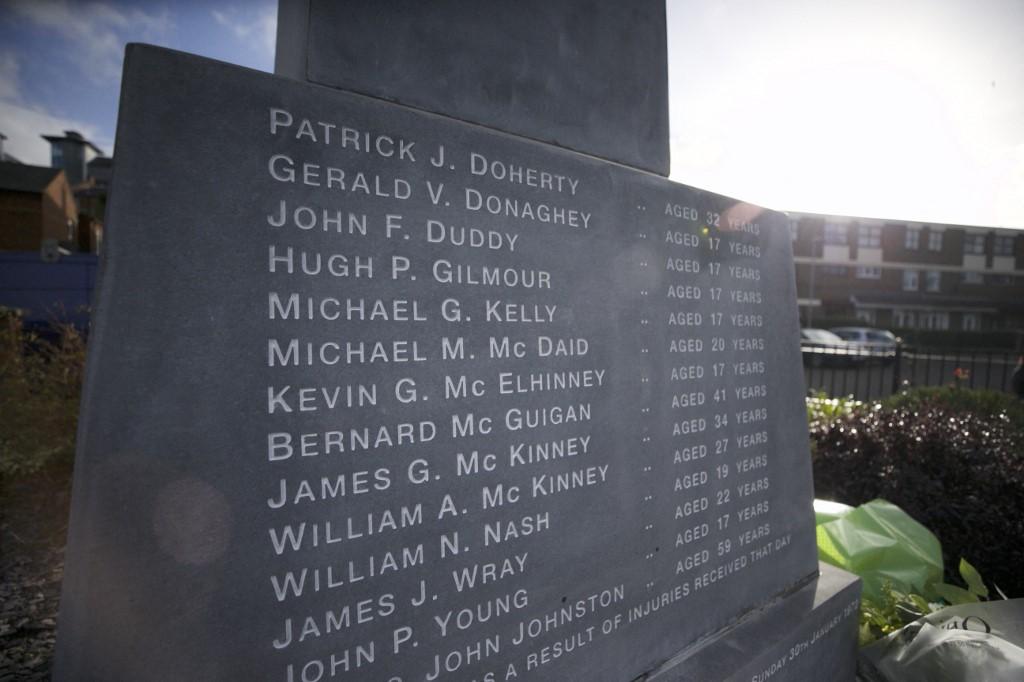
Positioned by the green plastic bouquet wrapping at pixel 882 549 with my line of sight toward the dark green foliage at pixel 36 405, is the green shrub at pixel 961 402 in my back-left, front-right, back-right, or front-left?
back-right

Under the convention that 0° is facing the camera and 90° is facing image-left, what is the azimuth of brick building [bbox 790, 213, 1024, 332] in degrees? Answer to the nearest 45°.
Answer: approximately 0°

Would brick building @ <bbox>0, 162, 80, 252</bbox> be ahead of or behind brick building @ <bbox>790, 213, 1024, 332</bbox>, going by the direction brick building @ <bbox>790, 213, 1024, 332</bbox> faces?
ahead

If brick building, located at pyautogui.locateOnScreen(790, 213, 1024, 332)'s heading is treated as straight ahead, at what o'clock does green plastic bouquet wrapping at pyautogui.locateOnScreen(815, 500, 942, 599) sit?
The green plastic bouquet wrapping is roughly at 12 o'clock from the brick building.

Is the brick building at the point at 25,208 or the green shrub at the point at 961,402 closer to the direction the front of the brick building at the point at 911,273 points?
the green shrub

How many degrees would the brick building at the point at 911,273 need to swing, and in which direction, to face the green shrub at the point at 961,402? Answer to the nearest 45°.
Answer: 0° — it already faces it

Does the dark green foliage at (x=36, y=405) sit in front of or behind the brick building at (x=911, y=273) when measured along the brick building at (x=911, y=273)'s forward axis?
in front

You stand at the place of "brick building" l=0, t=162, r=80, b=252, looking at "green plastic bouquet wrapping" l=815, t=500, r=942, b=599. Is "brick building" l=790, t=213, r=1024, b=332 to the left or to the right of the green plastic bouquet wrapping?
left
